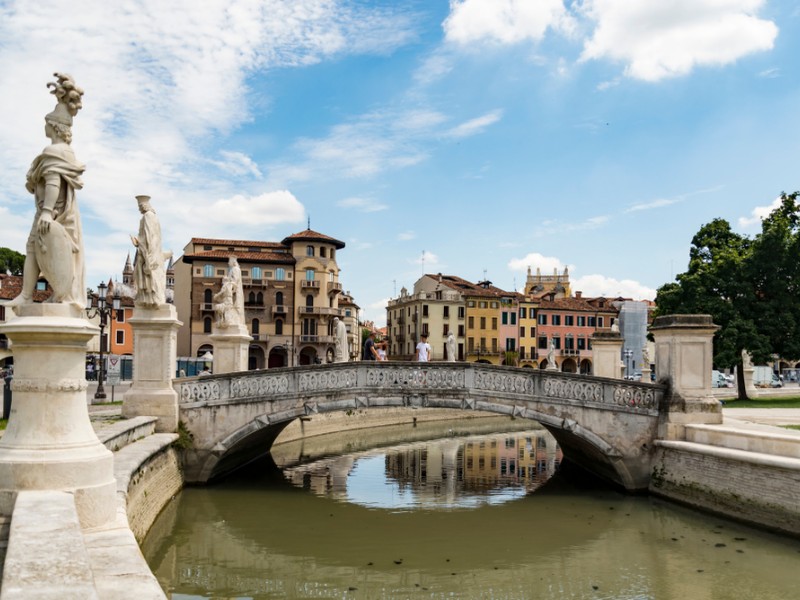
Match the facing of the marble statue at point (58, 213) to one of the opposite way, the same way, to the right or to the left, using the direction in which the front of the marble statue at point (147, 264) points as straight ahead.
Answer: the same way

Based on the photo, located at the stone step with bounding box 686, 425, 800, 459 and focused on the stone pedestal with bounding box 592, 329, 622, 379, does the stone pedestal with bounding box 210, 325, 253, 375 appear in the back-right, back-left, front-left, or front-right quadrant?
front-left
